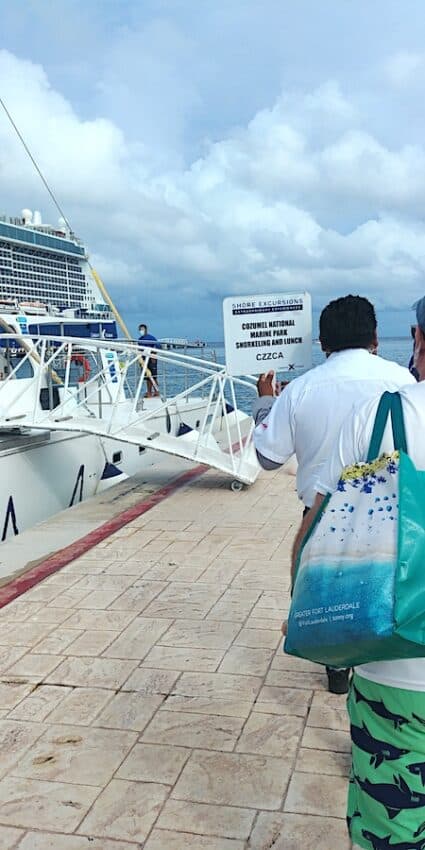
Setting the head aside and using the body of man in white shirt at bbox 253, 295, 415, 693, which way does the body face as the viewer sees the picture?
away from the camera

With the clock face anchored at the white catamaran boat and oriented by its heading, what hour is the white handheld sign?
The white handheld sign is roughly at 4 o'clock from the white catamaran boat.

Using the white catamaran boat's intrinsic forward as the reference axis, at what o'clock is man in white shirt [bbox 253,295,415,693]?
The man in white shirt is roughly at 4 o'clock from the white catamaran boat.

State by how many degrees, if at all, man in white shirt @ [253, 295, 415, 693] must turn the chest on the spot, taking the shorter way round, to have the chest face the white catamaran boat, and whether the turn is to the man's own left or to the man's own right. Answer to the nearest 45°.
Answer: approximately 45° to the man's own left

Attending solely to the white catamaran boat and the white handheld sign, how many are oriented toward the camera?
1

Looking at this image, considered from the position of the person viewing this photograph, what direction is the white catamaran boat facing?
facing away from the viewer and to the right of the viewer

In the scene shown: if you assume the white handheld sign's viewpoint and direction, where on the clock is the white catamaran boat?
The white catamaran boat is roughly at 5 o'clock from the white handheld sign.

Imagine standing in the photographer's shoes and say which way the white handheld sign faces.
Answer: facing the viewer

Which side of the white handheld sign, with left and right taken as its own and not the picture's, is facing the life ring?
back
